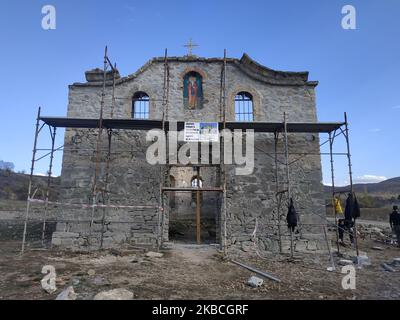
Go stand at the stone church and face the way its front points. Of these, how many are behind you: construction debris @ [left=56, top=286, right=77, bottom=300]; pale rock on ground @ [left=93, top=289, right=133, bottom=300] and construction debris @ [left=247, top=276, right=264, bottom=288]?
0

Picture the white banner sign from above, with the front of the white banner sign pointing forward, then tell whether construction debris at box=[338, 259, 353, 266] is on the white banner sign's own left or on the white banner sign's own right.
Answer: on the white banner sign's own left

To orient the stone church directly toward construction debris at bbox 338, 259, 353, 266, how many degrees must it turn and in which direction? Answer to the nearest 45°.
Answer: approximately 45° to its left

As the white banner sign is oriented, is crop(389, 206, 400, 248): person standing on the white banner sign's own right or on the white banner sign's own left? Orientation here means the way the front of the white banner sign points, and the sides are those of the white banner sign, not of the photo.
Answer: on the white banner sign's own left

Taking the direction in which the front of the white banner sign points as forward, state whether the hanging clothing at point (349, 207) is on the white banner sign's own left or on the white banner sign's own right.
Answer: on the white banner sign's own left

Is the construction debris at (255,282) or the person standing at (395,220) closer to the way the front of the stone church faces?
the construction debris

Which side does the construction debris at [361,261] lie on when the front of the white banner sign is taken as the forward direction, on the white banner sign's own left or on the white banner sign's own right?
on the white banner sign's own left

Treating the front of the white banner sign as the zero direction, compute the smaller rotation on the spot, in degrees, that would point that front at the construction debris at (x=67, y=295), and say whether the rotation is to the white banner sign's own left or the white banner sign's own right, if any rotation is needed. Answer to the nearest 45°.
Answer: approximately 45° to the white banner sign's own right

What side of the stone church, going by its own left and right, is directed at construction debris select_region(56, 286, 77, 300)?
front

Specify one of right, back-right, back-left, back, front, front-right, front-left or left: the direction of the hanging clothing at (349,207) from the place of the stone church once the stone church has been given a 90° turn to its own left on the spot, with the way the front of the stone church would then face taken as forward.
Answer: front

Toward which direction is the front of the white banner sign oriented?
toward the camera
